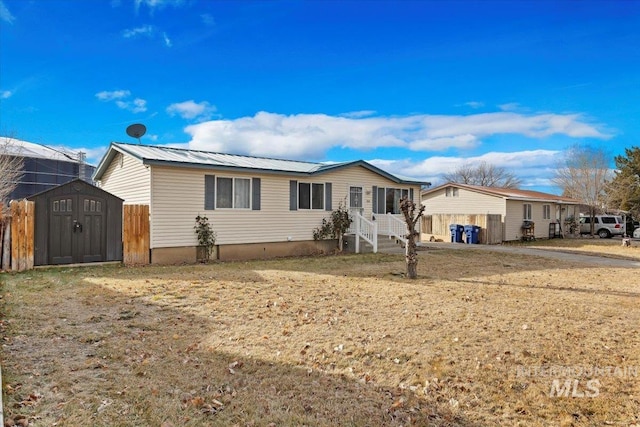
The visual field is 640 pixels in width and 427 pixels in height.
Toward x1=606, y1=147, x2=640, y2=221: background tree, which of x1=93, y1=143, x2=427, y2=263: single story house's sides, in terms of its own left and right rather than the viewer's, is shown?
left

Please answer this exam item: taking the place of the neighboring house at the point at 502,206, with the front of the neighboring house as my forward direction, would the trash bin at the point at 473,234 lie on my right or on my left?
on my right

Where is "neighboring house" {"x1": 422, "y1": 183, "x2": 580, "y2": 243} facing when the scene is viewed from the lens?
facing the viewer and to the right of the viewer

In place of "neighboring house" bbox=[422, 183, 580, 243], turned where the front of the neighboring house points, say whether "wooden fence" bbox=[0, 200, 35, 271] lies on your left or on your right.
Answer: on your right

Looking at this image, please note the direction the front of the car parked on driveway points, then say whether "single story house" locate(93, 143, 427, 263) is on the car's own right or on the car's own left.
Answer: on the car's own left

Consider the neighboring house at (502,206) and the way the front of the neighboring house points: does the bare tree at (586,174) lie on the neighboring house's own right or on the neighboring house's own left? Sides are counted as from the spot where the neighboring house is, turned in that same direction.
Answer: on the neighboring house's own left

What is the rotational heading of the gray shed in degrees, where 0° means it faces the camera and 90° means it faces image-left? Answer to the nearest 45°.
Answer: approximately 0°

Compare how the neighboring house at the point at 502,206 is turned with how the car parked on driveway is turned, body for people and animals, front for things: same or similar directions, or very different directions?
very different directions

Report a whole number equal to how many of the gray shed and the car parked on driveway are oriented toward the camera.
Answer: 1
